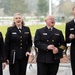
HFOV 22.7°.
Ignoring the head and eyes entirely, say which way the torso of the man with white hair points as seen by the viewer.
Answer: toward the camera
